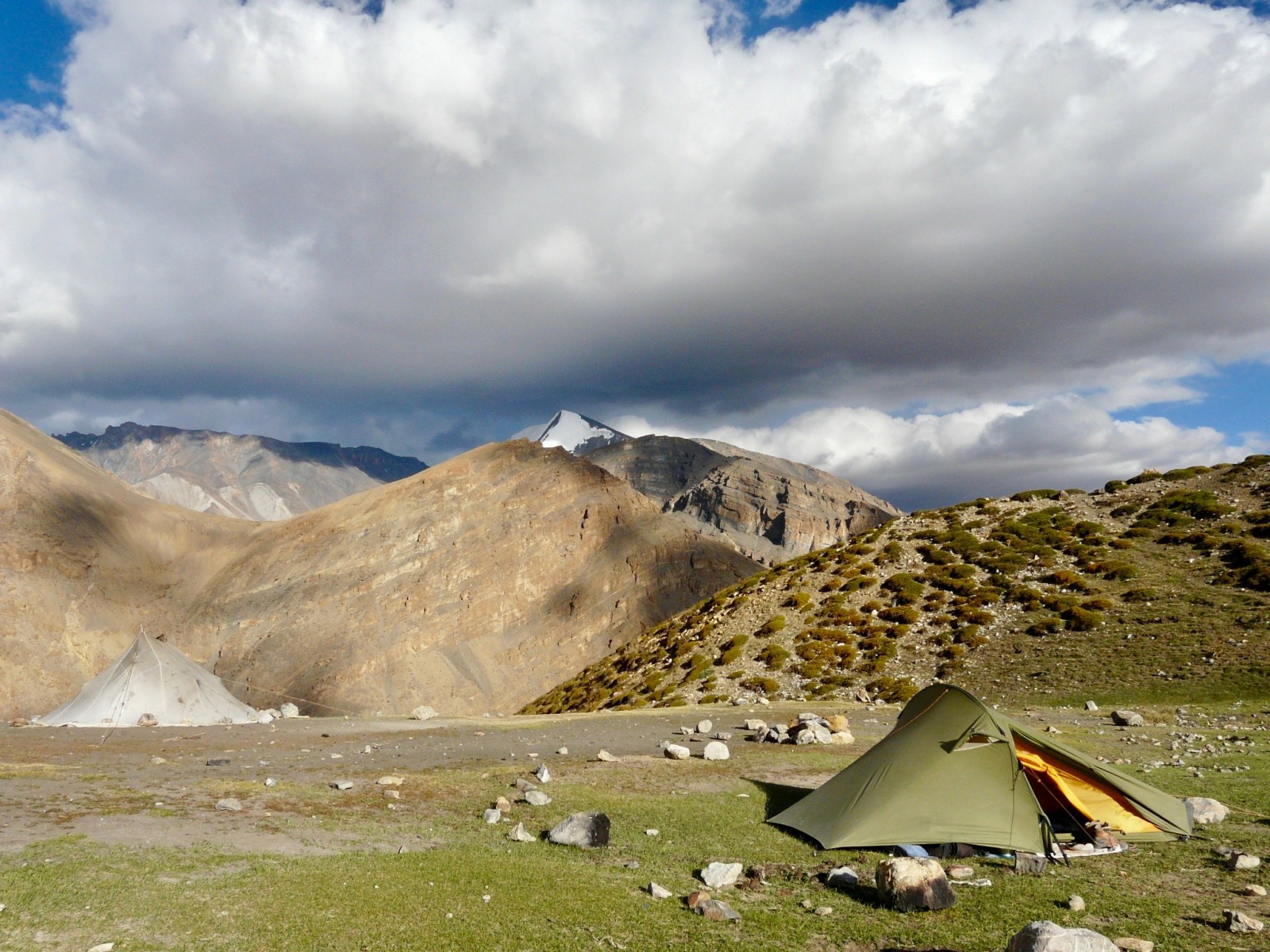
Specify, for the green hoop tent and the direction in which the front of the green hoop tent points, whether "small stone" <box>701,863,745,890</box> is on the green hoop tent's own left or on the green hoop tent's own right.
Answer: on the green hoop tent's own right

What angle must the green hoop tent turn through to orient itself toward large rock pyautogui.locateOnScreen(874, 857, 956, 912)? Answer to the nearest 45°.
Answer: approximately 45° to its right

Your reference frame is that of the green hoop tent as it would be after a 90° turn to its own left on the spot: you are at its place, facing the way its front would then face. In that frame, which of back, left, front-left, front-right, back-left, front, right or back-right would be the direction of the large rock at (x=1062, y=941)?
back-right

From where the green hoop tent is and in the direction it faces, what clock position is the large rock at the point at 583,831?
The large rock is roughly at 4 o'clock from the green hoop tent.

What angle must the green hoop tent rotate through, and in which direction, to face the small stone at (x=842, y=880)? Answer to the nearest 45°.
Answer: approximately 90° to its right

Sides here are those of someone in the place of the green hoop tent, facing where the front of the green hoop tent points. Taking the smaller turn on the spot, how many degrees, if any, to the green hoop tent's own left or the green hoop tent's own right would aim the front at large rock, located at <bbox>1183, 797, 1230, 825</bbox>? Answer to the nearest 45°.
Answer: approximately 90° to the green hoop tent's own left

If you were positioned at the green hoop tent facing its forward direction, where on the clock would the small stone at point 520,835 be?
The small stone is roughly at 4 o'clock from the green hoop tent.

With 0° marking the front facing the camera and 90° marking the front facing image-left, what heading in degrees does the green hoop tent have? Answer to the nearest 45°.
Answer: approximately 315°

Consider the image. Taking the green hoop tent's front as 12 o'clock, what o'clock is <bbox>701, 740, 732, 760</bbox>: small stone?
The small stone is roughly at 6 o'clock from the green hoop tent.

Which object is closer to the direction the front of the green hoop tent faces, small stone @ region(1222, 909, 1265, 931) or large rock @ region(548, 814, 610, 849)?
the small stone

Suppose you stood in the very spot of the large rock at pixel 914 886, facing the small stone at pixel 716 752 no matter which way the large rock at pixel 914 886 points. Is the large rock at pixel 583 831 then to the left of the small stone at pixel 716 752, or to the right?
left

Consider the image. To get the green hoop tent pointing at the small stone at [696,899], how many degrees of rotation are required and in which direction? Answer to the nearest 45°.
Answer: approximately 90° to its right

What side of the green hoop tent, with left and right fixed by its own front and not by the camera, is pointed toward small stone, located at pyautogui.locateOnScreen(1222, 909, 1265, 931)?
front

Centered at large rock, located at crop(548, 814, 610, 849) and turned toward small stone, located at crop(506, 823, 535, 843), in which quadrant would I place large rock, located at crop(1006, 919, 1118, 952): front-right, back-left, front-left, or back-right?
back-left

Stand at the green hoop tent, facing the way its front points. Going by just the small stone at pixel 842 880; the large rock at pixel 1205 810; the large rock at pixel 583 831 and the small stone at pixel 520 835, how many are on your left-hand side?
1

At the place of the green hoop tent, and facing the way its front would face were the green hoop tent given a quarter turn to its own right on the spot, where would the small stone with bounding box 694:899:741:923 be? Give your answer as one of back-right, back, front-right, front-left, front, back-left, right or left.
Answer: front
